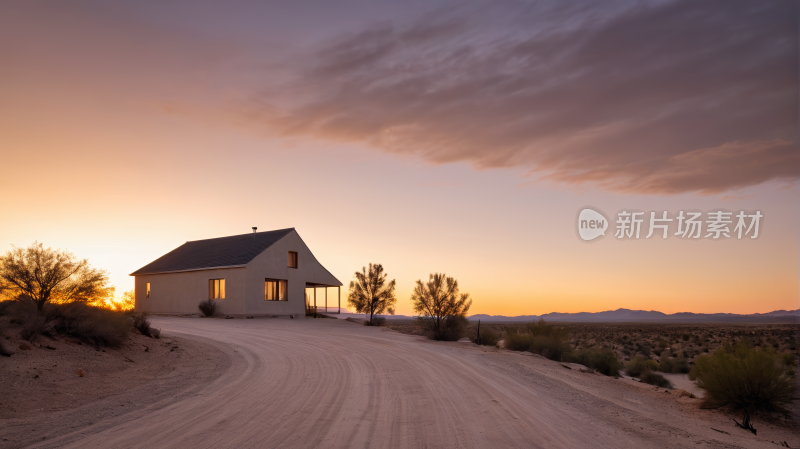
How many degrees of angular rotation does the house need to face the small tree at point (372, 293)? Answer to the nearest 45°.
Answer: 0° — it already faces it

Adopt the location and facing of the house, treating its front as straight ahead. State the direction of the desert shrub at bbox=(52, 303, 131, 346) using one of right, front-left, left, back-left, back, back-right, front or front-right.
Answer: back-right

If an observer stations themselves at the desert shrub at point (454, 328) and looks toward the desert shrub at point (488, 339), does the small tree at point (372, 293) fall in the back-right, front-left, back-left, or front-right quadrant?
back-left
